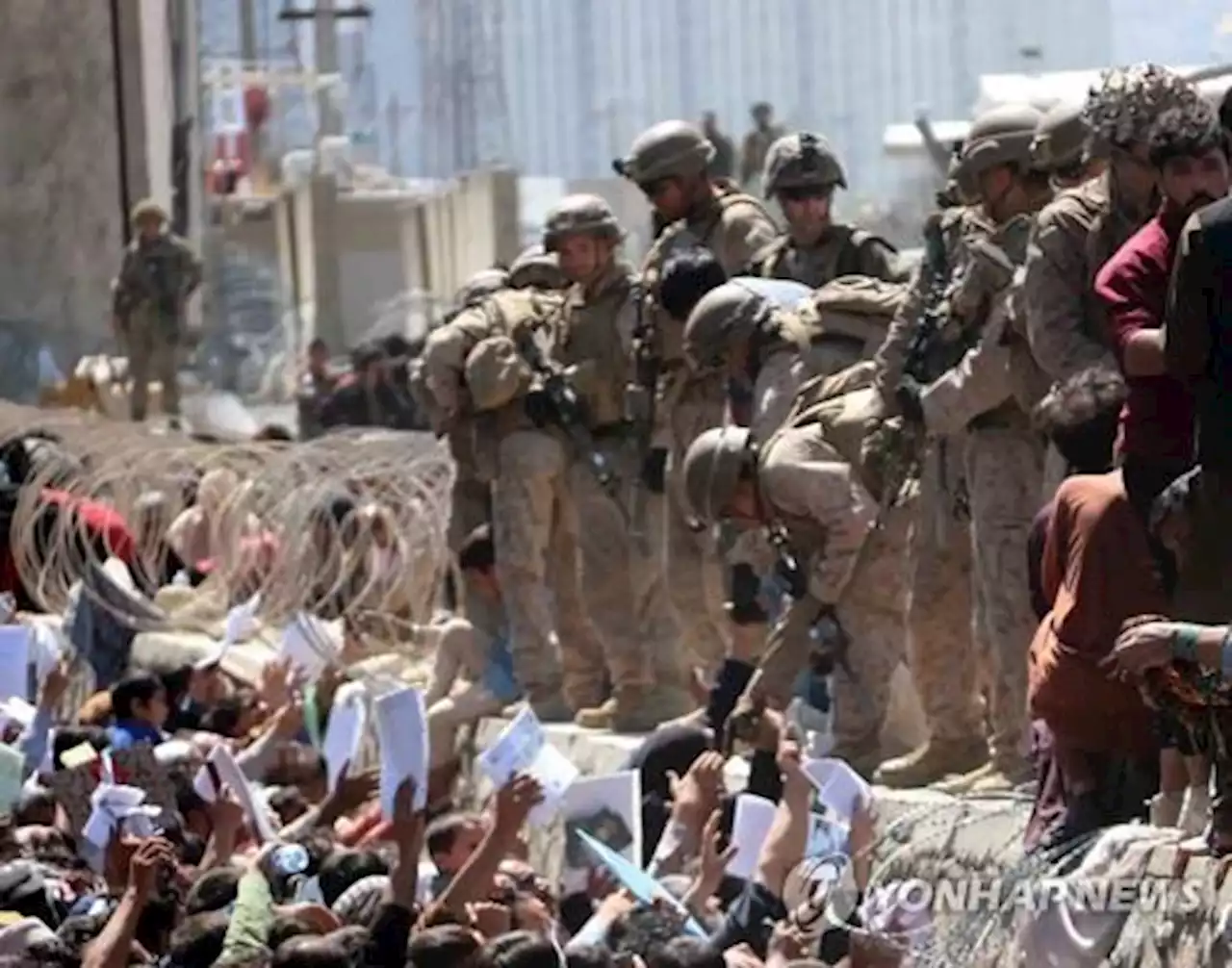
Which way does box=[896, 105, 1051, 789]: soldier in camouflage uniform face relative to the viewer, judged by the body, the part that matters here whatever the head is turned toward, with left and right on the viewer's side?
facing to the left of the viewer

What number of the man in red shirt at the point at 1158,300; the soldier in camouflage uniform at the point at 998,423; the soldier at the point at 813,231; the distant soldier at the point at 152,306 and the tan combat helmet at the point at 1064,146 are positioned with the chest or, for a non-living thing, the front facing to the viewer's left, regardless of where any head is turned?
2
